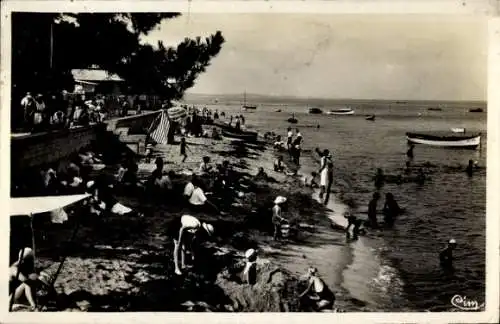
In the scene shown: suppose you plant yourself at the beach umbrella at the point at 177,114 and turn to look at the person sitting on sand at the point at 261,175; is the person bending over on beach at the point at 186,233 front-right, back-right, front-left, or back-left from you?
front-right

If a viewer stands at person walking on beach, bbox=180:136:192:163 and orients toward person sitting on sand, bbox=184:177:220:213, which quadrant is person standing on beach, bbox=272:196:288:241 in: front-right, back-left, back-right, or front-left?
front-left

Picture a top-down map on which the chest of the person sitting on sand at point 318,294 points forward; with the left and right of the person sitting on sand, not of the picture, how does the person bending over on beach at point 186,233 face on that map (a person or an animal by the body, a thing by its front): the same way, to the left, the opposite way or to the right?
the opposite way
